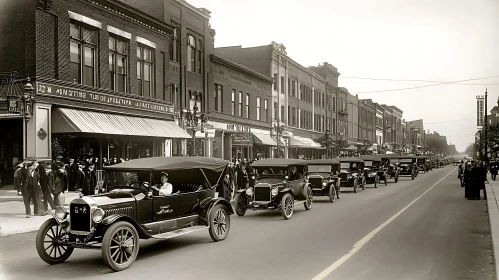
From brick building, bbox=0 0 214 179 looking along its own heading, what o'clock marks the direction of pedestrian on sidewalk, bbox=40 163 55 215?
The pedestrian on sidewalk is roughly at 2 o'clock from the brick building.

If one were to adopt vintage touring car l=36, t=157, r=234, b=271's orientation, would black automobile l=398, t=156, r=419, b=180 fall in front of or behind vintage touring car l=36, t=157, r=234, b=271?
behind

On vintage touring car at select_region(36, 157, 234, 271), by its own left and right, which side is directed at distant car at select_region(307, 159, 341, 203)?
back

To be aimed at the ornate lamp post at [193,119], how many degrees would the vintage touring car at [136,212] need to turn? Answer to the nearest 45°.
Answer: approximately 135° to its right

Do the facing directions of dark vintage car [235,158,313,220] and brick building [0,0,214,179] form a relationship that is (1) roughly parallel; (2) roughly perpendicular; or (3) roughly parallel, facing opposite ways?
roughly perpendicular

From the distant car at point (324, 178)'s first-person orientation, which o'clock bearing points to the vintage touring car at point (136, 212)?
The vintage touring car is roughly at 11 o'clock from the distant car.

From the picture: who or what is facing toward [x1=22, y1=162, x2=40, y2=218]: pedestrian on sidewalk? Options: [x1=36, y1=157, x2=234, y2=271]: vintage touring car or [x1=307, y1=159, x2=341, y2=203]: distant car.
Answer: the distant car

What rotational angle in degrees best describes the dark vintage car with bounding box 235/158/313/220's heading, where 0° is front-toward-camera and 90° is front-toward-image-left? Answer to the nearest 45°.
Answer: approximately 45°

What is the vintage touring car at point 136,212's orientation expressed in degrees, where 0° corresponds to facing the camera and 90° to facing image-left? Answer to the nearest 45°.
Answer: approximately 45°

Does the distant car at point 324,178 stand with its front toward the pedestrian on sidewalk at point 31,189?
yes
